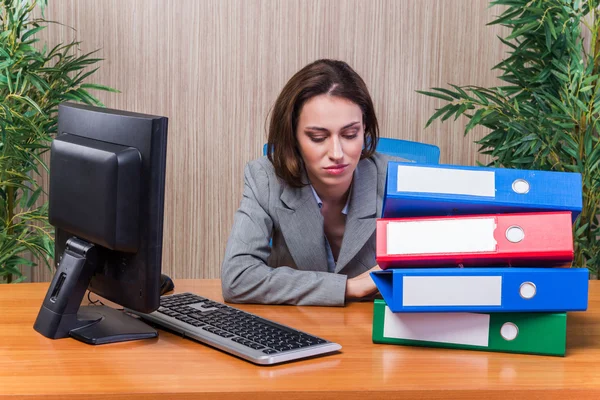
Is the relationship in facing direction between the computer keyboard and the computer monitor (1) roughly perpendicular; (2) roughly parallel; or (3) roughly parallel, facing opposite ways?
roughly parallel

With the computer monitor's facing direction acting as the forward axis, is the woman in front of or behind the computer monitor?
in front

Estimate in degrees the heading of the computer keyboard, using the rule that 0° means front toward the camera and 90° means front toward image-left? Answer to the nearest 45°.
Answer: approximately 225°

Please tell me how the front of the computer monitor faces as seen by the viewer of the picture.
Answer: facing away from the viewer and to the right of the viewer

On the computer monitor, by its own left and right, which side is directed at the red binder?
right
